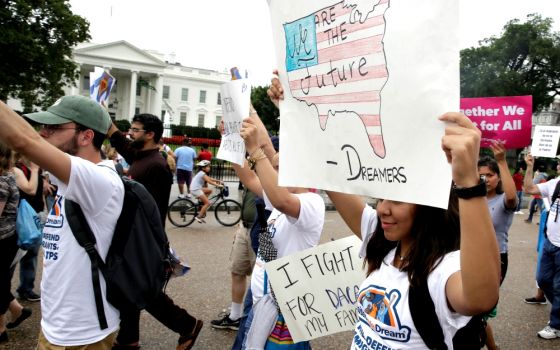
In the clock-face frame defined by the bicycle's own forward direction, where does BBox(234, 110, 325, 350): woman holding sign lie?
The woman holding sign is roughly at 3 o'clock from the bicycle.

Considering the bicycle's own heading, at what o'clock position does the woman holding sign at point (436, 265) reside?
The woman holding sign is roughly at 3 o'clock from the bicycle.

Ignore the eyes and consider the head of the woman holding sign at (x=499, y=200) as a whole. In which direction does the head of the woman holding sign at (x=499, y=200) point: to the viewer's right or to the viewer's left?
to the viewer's left

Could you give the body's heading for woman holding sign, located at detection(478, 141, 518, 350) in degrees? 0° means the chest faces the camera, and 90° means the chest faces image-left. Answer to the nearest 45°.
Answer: approximately 45°

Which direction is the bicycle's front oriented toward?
to the viewer's right

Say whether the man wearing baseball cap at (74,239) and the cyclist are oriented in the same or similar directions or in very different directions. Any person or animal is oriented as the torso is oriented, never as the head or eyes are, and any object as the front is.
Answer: very different directions
